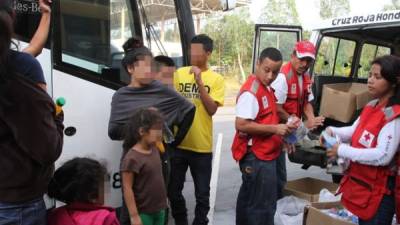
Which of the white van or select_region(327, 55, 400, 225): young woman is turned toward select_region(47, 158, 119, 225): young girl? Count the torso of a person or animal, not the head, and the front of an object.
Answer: select_region(327, 55, 400, 225): young woman

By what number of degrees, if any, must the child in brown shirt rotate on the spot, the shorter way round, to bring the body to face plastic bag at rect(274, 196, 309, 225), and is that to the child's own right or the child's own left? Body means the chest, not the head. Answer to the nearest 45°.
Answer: approximately 90° to the child's own left

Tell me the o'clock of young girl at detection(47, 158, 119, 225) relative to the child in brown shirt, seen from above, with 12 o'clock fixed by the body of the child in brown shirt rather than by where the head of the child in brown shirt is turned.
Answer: The young girl is roughly at 2 o'clock from the child in brown shirt.

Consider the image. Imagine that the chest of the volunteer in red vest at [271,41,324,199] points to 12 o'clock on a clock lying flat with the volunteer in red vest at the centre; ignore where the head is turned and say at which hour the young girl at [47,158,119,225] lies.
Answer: The young girl is roughly at 2 o'clock from the volunteer in red vest.

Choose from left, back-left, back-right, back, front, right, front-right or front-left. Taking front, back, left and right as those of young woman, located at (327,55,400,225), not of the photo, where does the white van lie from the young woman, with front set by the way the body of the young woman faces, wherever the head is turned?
back-right

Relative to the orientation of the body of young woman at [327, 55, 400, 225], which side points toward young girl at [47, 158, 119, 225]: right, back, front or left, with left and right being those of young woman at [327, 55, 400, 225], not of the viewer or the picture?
front

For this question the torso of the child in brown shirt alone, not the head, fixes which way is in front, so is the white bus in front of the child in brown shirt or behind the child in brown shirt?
behind

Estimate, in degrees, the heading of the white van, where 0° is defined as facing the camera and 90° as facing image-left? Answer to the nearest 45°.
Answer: approximately 225°

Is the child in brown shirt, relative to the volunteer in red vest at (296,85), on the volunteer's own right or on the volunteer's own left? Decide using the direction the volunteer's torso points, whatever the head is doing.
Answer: on the volunteer's own right

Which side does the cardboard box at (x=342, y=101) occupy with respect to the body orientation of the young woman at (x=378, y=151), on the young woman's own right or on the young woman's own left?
on the young woman's own right
